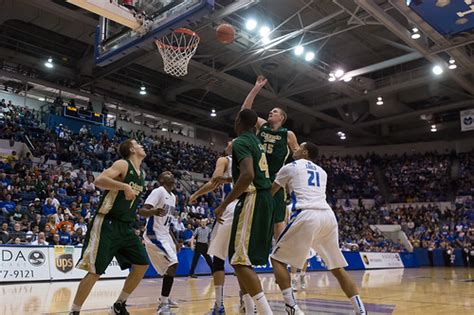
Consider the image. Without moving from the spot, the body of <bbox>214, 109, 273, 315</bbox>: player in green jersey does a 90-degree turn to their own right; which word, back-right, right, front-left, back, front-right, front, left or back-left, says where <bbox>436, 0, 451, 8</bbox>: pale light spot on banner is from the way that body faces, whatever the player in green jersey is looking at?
front

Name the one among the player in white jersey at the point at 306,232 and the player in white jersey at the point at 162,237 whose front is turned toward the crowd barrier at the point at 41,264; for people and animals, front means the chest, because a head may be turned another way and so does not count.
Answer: the player in white jersey at the point at 306,232

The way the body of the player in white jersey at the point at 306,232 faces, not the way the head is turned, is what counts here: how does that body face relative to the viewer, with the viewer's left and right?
facing away from the viewer and to the left of the viewer

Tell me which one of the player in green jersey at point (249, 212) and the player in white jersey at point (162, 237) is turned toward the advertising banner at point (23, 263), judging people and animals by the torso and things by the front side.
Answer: the player in green jersey

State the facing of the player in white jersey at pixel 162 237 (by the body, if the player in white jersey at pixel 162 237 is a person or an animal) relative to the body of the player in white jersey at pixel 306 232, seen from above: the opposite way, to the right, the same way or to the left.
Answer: the opposite way

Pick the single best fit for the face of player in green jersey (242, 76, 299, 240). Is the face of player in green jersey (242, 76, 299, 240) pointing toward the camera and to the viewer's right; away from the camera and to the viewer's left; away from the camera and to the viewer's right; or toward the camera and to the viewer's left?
toward the camera and to the viewer's left

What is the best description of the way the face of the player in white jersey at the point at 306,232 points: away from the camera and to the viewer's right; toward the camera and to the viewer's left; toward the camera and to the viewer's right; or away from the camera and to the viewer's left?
away from the camera and to the viewer's left

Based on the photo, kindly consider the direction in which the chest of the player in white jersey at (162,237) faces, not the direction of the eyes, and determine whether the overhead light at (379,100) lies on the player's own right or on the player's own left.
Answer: on the player's own left

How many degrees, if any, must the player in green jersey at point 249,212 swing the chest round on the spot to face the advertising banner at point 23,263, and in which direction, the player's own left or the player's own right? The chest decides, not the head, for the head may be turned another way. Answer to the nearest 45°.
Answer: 0° — they already face it

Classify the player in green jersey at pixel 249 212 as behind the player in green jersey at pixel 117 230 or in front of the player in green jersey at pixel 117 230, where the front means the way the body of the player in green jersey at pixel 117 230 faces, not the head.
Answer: in front

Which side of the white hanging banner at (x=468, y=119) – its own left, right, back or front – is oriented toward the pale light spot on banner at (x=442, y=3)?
front

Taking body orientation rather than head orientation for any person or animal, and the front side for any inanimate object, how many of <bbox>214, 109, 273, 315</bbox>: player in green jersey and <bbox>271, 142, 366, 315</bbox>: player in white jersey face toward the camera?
0
